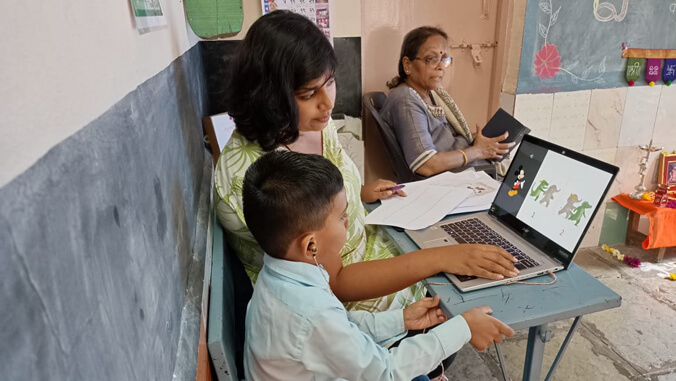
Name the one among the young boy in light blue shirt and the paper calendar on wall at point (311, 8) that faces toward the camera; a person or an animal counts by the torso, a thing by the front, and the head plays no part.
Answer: the paper calendar on wall

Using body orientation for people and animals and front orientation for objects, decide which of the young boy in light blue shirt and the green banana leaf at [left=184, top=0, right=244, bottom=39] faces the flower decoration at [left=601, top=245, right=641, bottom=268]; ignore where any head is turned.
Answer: the young boy in light blue shirt

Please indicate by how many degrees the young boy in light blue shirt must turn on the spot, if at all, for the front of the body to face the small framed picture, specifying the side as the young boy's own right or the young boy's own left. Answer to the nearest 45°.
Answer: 0° — they already face it

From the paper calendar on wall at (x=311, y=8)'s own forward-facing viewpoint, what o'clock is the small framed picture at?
The small framed picture is roughly at 9 o'clock from the paper calendar on wall.

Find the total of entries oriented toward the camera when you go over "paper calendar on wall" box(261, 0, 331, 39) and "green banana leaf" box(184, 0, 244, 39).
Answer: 2

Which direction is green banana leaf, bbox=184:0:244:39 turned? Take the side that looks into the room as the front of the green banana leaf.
toward the camera

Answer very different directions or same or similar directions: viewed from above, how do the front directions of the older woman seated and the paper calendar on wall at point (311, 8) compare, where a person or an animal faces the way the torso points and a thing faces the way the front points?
same or similar directions

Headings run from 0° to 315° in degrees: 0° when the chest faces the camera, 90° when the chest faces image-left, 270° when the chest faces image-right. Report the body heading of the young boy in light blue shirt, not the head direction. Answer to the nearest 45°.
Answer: approximately 225°

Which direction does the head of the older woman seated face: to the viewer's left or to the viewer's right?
to the viewer's right

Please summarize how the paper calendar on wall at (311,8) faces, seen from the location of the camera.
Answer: facing the viewer
